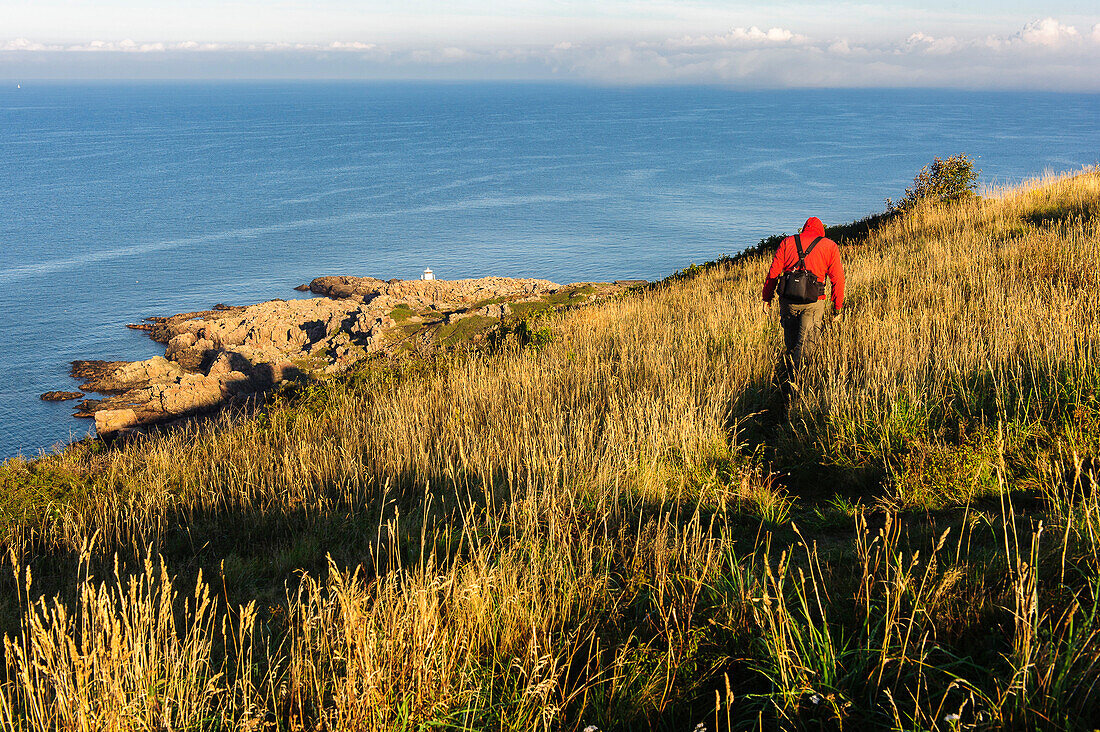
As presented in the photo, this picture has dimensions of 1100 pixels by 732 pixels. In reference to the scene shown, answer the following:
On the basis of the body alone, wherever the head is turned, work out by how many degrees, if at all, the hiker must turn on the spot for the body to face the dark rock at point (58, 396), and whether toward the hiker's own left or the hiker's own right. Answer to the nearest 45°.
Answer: approximately 45° to the hiker's own left

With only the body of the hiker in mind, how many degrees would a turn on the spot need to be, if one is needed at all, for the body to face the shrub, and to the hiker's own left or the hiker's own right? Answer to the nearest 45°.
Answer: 0° — they already face it

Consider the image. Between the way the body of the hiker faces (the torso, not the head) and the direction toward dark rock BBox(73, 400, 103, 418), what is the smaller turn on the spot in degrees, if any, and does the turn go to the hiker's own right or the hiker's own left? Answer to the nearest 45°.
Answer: approximately 45° to the hiker's own left

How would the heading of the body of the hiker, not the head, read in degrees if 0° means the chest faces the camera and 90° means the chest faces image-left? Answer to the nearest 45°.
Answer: approximately 180°
